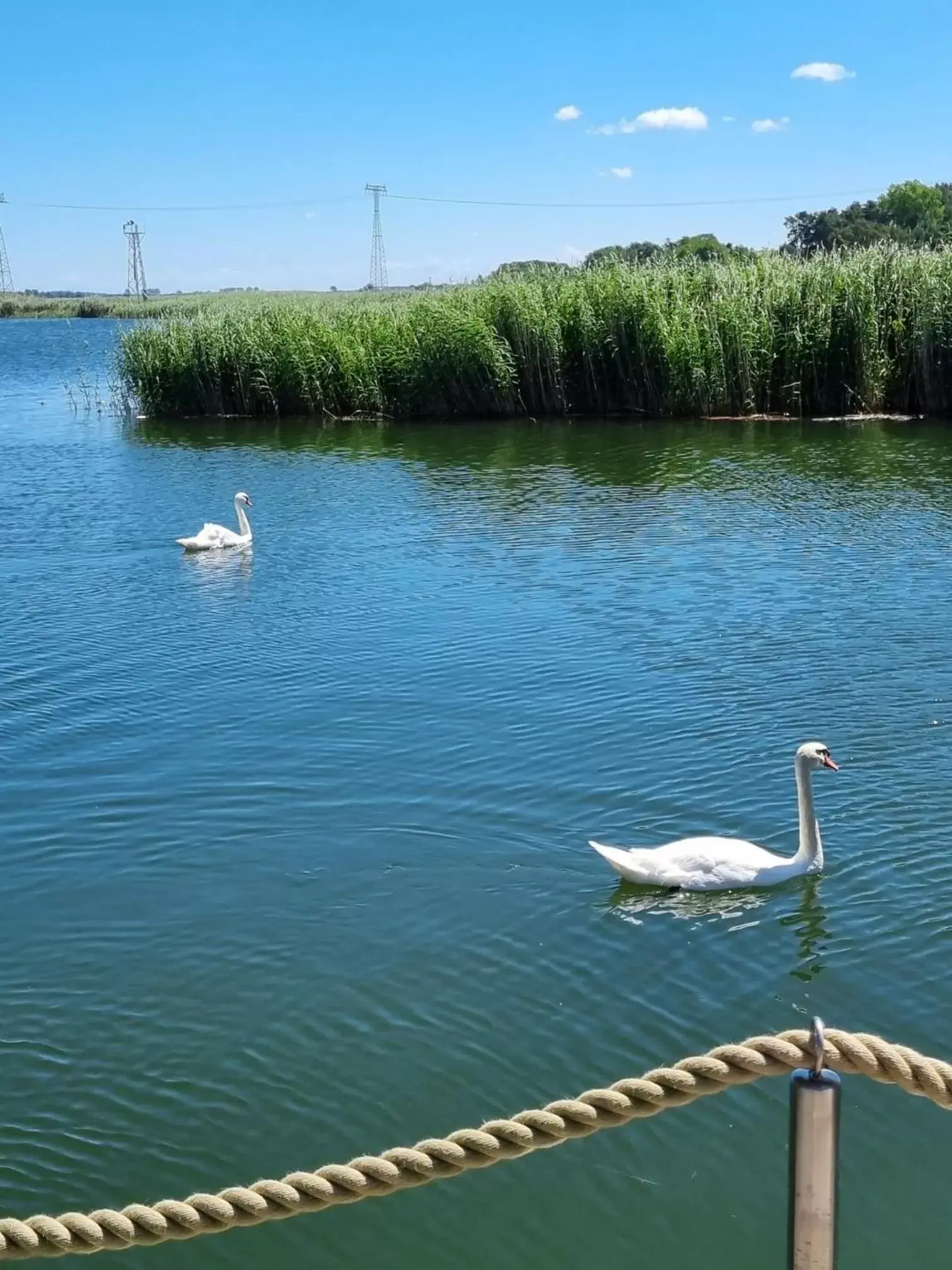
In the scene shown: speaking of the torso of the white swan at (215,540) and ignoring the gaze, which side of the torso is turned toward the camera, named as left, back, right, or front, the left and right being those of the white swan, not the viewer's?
right

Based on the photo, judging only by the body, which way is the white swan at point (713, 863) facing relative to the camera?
to the viewer's right

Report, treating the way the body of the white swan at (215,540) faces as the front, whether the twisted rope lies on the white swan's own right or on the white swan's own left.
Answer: on the white swan's own right

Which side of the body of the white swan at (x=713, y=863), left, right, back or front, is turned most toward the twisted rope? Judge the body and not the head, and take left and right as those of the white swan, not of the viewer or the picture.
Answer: right
